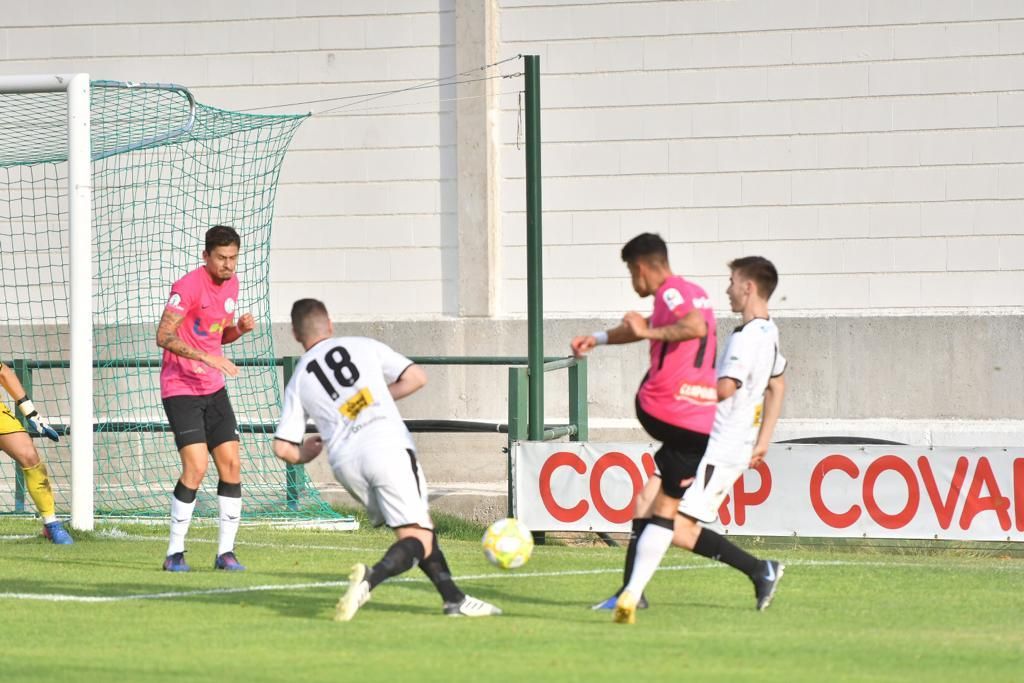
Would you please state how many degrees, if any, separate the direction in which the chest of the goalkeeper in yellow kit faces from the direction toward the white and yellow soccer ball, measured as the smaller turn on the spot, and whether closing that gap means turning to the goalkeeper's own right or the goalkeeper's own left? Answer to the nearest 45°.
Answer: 0° — they already face it

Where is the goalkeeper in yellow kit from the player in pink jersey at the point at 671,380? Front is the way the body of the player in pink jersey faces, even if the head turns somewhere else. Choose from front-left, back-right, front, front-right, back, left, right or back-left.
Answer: front

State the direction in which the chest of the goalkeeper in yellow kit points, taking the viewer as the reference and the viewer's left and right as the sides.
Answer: facing the viewer and to the right of the viewer

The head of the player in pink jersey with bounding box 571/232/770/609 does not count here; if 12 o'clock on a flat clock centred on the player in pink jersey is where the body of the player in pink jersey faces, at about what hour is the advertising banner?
The advertising banner is roughly at 2 o'clock from the player in pink jersey.

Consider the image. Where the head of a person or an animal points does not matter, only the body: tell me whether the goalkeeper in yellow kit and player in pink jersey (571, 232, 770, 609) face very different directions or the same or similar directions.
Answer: very different directions

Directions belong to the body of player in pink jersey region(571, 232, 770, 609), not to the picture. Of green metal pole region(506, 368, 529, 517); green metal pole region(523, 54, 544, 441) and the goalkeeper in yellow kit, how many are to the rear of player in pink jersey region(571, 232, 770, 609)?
0

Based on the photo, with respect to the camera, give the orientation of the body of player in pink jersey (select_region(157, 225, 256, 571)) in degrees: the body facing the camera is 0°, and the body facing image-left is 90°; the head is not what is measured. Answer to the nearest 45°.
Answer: approximately 315°

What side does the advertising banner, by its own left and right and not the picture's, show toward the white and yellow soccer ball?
front

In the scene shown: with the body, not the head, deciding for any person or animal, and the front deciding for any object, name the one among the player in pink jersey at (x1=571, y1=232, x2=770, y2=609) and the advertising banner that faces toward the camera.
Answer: the advertising banner

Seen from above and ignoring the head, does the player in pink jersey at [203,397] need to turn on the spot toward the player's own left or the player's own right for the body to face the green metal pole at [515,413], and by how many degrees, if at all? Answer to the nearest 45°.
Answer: approximately 90° to the player's own left

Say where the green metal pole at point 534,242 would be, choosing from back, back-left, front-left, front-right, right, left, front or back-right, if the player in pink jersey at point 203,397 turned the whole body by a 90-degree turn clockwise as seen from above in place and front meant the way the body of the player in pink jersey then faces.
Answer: back

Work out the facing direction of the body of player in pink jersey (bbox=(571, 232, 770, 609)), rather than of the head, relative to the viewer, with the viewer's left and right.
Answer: facing away from the viewer and to the left of the viewer

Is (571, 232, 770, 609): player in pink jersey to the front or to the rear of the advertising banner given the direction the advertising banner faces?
to the front

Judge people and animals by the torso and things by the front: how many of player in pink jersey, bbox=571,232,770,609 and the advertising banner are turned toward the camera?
1

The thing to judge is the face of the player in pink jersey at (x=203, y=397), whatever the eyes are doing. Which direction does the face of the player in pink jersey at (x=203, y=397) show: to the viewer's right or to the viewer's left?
to the viewer's right

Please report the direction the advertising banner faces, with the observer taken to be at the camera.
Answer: facing the viewer

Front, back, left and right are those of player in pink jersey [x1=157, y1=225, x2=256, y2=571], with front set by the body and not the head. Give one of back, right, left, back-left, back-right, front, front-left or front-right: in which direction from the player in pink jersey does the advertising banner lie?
front-left
